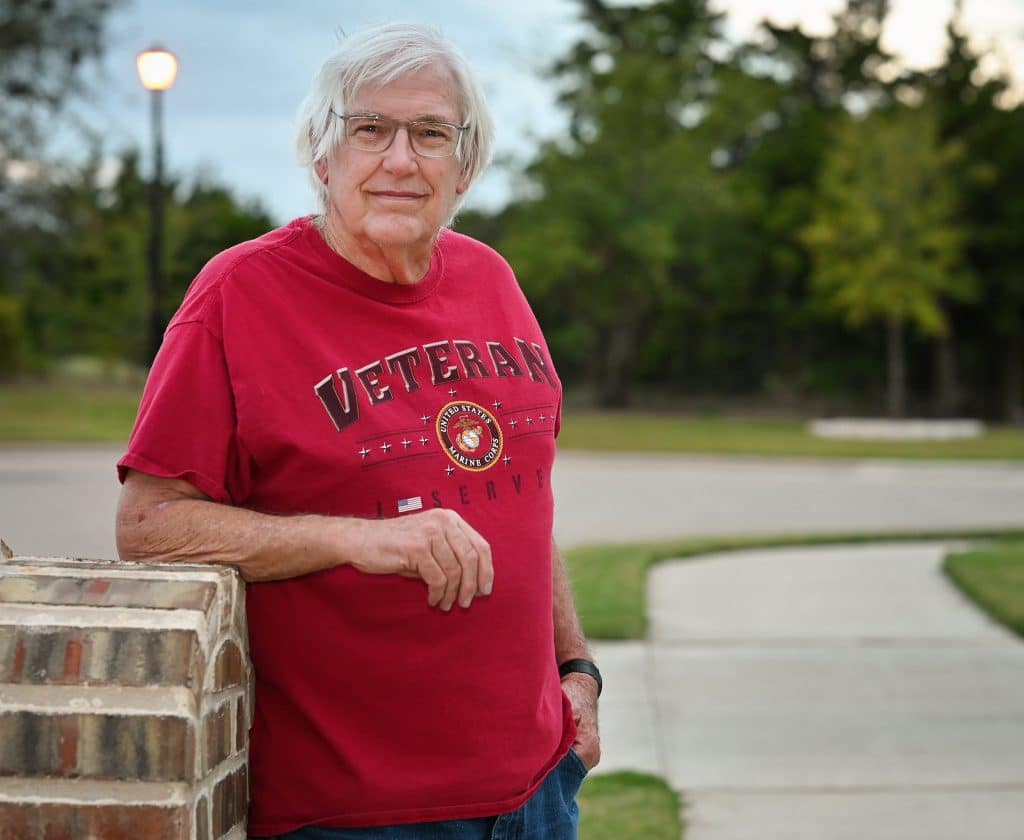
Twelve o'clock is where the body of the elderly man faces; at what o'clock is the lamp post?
The lamp post is roughly at 7 o'clock from the elderly man.

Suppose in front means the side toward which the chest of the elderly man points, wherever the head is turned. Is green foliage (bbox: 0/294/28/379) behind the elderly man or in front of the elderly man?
behind

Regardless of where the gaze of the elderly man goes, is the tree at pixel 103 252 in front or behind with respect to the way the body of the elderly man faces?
behind

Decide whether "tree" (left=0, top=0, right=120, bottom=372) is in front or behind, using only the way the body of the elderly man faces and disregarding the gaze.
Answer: behind

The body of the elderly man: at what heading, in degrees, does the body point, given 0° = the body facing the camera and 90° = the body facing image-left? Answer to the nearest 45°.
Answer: approximately 315°

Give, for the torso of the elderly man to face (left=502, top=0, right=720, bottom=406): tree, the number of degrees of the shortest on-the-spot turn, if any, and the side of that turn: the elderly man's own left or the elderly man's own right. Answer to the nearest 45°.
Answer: approximately 135° to the elderly man's own left
